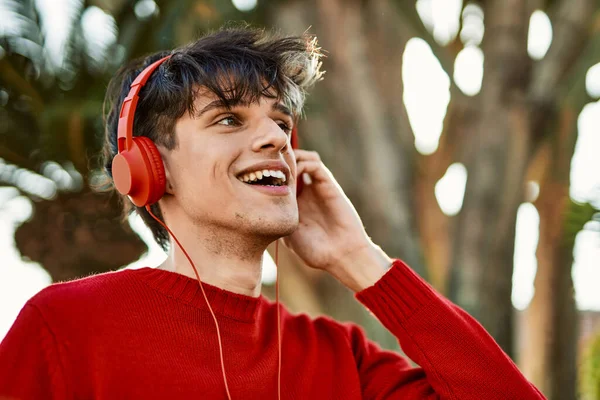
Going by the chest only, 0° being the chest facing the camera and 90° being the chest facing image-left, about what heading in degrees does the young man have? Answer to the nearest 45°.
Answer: approximately 315°

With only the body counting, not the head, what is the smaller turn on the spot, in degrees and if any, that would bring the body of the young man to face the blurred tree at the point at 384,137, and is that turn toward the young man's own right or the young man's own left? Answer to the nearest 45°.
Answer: approximately 135° to the young man's own left

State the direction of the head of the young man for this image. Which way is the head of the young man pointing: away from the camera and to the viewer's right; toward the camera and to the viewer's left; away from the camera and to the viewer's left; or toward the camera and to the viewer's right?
toward the camera and to the viewer's right
